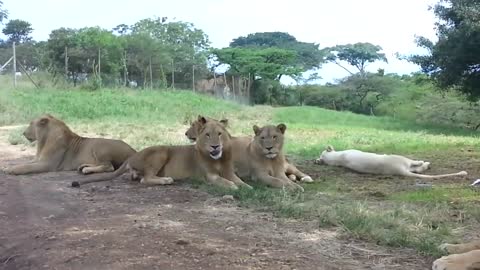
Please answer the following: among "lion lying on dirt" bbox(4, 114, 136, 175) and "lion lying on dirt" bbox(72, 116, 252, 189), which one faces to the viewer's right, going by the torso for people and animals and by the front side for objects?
"lion lying on dirt" bbox(72, 116, 252, 189)

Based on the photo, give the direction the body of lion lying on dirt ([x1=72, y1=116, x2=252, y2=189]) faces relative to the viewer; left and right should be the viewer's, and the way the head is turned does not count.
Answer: facing to the right of the viewer

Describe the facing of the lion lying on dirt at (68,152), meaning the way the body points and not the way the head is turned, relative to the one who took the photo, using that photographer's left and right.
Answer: facing to the left of the viewer

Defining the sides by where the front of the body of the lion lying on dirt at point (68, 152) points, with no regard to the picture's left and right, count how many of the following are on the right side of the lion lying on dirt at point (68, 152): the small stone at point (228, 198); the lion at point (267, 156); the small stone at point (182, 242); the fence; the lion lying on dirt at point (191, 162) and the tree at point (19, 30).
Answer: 2

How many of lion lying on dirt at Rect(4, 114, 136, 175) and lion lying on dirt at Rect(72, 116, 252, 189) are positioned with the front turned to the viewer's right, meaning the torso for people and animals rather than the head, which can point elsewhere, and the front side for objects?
1

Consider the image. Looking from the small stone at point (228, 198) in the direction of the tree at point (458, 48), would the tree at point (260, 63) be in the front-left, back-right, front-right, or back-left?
front-left

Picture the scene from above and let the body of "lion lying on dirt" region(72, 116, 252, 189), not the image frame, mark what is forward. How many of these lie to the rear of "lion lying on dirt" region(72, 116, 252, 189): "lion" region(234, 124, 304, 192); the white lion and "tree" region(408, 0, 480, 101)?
0

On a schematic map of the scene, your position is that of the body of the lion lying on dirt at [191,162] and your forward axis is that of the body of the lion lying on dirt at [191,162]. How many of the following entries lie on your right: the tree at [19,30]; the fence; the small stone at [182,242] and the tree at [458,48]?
1

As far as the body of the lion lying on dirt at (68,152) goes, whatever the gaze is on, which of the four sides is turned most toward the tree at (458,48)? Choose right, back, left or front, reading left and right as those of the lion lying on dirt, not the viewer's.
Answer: back

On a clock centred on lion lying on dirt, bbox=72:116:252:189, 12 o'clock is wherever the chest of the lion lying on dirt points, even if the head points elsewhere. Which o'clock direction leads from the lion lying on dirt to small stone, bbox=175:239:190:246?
The small stone is roughly at 3 o'clock from the lion lying on dirt.

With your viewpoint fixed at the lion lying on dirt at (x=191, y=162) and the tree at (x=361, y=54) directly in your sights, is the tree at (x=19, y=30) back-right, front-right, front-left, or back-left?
front-left
